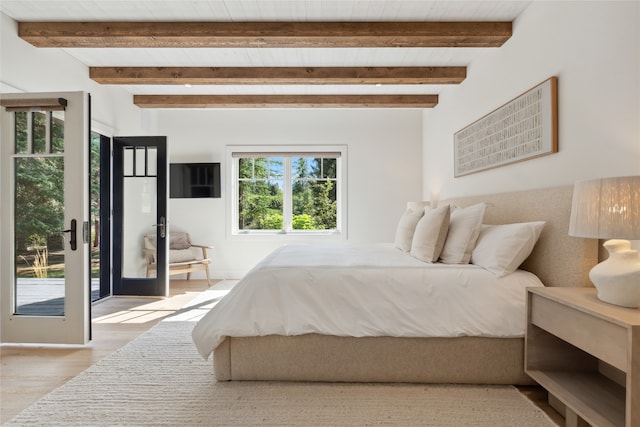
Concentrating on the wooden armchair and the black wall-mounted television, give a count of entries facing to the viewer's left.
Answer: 0

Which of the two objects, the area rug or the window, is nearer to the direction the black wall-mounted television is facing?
the area rug

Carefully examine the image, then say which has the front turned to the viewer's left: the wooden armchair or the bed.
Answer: the bed

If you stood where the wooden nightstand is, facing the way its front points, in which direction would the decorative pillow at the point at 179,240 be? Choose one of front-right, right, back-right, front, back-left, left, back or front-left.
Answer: front-right

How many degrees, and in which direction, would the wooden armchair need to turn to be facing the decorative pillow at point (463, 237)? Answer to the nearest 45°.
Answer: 0° — it already faces it

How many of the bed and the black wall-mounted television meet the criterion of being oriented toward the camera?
1

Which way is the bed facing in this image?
to the viewer's left

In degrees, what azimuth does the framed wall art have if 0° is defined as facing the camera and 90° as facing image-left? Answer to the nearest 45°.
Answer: approximately 45°

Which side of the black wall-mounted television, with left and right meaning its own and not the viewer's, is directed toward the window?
left

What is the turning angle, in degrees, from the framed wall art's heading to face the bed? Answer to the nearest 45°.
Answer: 0° — it already faces it

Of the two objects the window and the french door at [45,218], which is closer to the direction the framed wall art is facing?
the french door

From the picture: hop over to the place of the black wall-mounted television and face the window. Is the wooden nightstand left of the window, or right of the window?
right

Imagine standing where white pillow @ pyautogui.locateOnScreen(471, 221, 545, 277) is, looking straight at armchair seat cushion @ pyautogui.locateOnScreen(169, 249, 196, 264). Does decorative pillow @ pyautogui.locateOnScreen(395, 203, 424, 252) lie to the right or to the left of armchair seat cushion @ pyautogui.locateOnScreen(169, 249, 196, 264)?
right

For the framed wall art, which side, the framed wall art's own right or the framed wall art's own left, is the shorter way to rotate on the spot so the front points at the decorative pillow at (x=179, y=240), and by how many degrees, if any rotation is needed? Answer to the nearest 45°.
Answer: approximately 45° to the framed wall art's own right

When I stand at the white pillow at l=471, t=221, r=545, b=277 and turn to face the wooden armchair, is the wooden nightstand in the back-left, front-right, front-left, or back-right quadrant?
back-left

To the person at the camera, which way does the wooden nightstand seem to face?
facing the viewer and to the left of the viewer

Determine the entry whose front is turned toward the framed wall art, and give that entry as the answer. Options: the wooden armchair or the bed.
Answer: the wooden armchair
